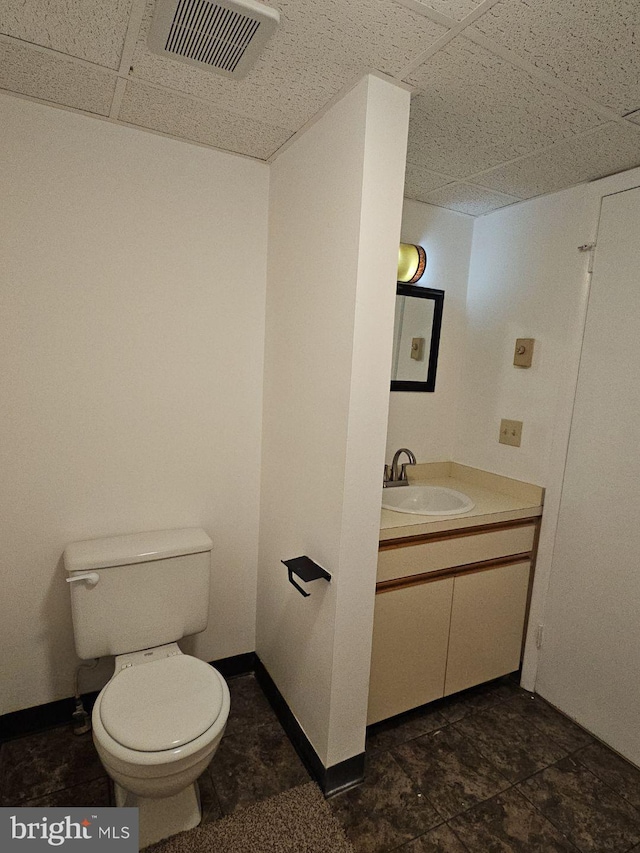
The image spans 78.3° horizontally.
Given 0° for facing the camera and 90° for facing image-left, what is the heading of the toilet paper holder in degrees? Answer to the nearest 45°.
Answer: approximately 45°

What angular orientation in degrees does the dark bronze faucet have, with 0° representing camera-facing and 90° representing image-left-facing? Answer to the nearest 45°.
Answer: approximately 315°

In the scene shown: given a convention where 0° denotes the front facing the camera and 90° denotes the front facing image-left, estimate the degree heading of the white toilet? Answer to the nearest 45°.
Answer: approximately 0°

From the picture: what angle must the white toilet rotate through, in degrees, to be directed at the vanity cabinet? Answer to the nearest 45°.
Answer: approximately 90° to its left

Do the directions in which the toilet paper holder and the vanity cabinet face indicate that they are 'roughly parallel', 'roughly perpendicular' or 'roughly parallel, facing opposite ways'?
roughly perpendicular

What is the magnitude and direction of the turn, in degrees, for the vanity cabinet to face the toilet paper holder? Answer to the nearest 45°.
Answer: approximately 90° to its right
